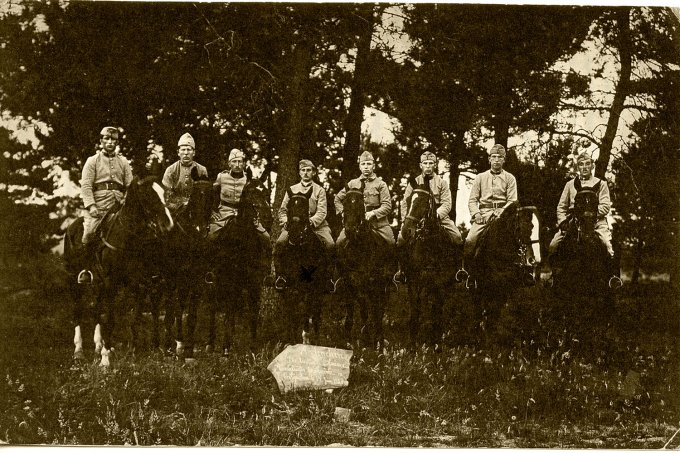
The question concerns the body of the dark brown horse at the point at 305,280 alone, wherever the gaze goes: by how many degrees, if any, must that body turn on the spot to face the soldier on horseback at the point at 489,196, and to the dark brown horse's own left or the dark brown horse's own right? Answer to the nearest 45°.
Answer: approximately 90° to the dark brown horse's own left

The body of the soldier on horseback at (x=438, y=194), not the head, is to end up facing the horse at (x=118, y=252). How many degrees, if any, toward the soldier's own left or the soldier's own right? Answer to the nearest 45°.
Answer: approximately 90° to the soldier's own right

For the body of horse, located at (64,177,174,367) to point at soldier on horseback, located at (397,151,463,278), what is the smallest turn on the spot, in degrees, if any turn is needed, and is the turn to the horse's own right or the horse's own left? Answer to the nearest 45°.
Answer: approximately 45° to the horse's own left

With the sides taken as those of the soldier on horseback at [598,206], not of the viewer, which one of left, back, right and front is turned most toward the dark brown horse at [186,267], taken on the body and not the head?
right

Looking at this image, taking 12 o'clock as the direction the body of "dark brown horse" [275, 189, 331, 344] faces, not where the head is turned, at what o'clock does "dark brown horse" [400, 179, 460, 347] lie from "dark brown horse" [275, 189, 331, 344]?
"dark brown horse" [400, 179, 460, 347] is roughly at 9 o'clock from "dark brown horse" [275, 189, 331, 344].
